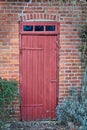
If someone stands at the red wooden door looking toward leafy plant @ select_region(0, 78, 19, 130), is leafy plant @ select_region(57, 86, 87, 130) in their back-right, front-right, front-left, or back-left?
back-left

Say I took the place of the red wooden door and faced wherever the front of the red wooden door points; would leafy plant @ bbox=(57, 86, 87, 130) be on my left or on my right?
on my left

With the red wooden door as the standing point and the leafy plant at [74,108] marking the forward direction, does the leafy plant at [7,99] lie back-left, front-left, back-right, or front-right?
back-right

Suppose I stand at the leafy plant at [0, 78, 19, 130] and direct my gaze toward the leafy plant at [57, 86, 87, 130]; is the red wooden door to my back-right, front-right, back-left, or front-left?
front-left

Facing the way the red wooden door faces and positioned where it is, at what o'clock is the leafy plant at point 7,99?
The leafy plant is roughly at 2 o'clock from the red wooden door.

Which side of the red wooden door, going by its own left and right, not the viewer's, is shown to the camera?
front

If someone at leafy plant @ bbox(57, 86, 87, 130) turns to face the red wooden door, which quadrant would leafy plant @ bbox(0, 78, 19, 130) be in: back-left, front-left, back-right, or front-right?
front-left
